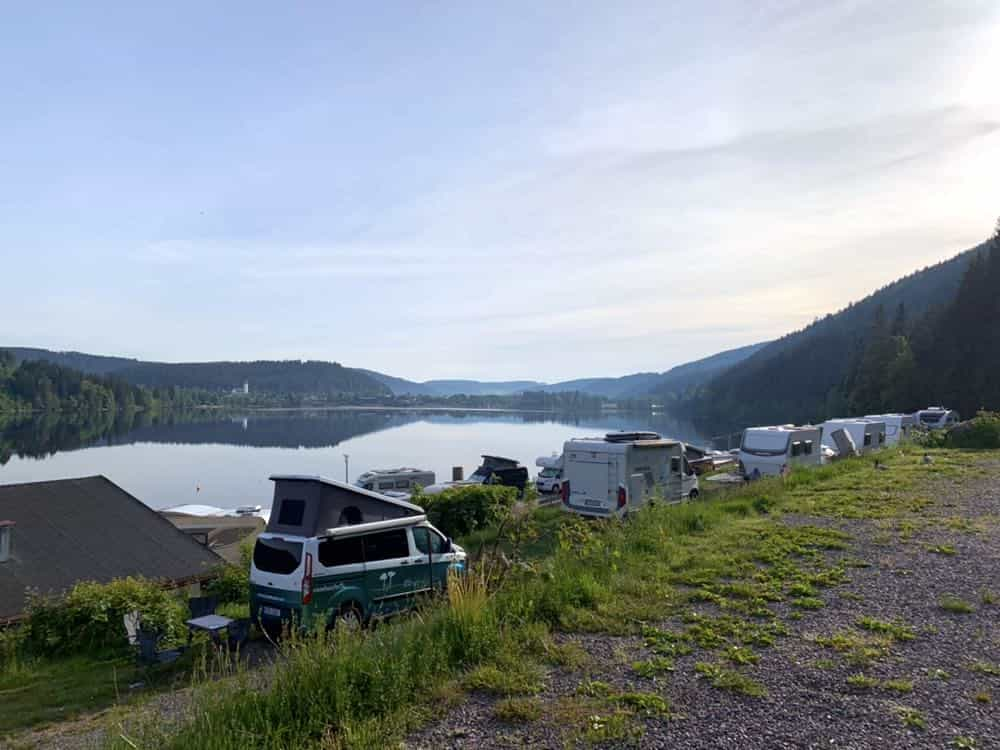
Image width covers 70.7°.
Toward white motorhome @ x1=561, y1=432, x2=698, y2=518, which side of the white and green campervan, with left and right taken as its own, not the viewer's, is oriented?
front

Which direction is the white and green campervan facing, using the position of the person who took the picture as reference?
facing away from the viewer and to the right of the viewer

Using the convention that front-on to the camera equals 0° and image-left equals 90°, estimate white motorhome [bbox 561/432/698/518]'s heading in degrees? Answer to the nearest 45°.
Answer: approximately 225°

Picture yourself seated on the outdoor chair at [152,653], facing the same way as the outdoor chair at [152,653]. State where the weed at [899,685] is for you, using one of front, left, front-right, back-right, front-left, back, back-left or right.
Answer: right

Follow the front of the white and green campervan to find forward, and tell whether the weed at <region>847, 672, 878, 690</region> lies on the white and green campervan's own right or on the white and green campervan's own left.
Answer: on the white and green campervan's own right

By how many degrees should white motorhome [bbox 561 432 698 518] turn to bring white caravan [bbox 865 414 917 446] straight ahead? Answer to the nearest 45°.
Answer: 0° — it already faces it

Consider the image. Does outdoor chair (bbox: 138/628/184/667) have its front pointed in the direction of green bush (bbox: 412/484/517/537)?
yes

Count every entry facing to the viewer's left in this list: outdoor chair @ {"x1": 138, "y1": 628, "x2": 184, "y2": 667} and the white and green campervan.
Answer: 0

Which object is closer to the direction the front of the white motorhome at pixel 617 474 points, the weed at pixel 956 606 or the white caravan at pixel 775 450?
the white caravan

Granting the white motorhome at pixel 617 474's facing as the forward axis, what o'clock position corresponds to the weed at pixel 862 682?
The weed is roughly at 4 o'clock from the white motorhome.

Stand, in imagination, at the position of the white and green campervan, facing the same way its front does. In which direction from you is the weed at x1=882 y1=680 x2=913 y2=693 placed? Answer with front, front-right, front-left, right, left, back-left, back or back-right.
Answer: right

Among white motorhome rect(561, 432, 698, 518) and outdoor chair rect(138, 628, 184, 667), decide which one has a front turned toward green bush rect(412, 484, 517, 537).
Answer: the outdoor chair

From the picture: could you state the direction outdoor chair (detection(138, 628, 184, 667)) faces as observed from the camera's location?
facing away from the viewer and to the right of the viewer
